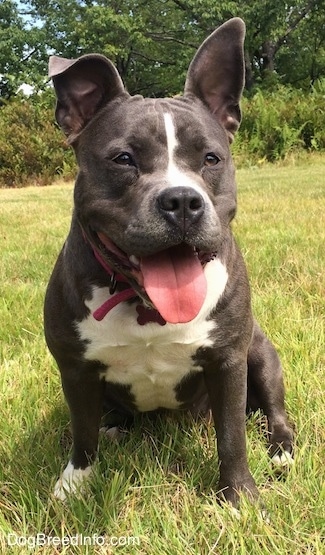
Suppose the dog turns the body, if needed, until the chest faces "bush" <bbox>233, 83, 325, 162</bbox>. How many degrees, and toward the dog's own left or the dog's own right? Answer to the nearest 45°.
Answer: approximately 180°

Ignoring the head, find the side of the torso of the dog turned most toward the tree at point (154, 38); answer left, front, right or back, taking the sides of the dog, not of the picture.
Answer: back

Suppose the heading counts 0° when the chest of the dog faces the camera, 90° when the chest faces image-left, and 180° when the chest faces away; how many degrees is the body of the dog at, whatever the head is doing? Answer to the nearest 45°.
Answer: approximately 0°

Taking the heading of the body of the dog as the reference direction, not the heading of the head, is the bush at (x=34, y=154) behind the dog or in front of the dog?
behind
